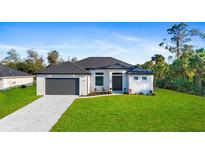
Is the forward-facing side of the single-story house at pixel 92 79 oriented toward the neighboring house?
no

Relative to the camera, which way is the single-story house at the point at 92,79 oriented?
toward the camera

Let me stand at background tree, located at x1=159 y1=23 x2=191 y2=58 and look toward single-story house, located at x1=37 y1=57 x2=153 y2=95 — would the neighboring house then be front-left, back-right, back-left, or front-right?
front-right

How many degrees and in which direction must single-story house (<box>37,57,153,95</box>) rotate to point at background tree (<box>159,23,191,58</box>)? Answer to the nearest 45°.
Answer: approximately 135° to its left
